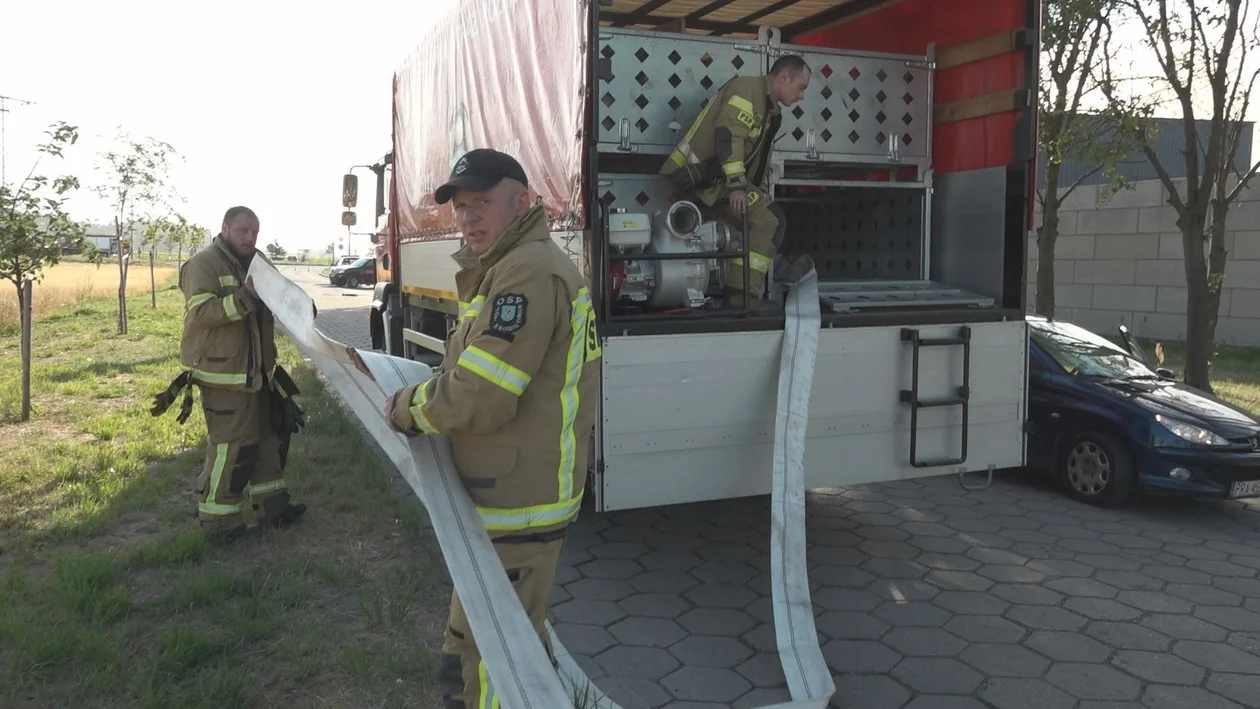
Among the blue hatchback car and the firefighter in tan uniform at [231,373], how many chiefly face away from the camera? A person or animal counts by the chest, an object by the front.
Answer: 0

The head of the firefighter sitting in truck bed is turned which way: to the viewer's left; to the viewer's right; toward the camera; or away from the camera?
to the viewer's right

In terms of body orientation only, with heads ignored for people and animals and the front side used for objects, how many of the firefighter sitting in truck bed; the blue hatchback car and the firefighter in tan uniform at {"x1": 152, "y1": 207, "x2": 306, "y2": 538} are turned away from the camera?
0

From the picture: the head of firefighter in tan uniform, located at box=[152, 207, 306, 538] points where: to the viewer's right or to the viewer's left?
to the viewer's right

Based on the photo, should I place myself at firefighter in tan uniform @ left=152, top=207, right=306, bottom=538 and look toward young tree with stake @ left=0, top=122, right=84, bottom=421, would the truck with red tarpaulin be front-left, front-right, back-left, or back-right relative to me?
front-right

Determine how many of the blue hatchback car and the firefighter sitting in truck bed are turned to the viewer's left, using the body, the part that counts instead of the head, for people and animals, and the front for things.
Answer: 0

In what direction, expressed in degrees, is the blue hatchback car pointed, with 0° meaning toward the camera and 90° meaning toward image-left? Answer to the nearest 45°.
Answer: approximately 315°

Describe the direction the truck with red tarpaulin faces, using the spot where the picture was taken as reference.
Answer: facing away from the viewer and to the left of the viewer

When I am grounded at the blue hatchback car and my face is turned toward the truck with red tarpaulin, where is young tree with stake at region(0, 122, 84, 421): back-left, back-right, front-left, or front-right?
front-right
